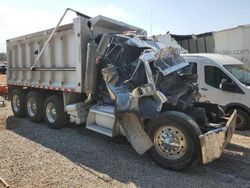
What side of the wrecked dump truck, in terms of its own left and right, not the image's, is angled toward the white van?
left

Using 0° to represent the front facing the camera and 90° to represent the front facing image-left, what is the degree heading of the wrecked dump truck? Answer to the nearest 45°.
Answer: approximately 315°

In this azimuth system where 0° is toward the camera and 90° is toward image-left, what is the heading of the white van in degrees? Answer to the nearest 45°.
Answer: approximately 315°

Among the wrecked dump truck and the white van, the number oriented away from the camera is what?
0
